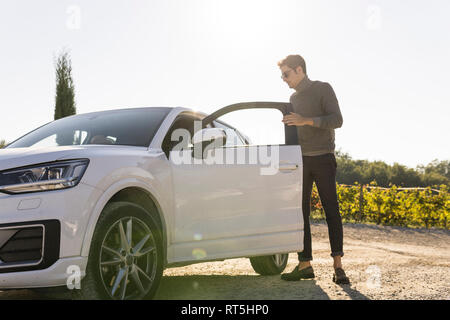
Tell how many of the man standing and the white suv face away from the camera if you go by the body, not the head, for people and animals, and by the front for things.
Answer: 0

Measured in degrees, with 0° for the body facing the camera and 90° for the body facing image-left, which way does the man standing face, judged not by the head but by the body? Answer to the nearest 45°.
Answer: approximately 45°

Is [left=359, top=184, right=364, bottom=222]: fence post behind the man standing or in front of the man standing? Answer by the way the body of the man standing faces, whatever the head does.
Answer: behind

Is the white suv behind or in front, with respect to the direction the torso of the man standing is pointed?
in front

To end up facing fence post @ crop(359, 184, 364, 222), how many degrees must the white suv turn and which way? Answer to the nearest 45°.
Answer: approximately 180°

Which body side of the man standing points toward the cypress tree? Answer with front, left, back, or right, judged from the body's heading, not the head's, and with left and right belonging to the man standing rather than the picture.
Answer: right

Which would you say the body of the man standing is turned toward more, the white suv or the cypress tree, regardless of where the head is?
the white suv

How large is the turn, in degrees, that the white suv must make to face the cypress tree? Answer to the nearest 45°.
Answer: approximately 135° to its right

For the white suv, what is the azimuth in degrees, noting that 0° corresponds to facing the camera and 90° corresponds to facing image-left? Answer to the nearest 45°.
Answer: approximately 45°

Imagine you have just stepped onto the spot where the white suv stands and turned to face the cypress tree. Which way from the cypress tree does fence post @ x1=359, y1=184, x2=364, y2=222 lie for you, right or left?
right
